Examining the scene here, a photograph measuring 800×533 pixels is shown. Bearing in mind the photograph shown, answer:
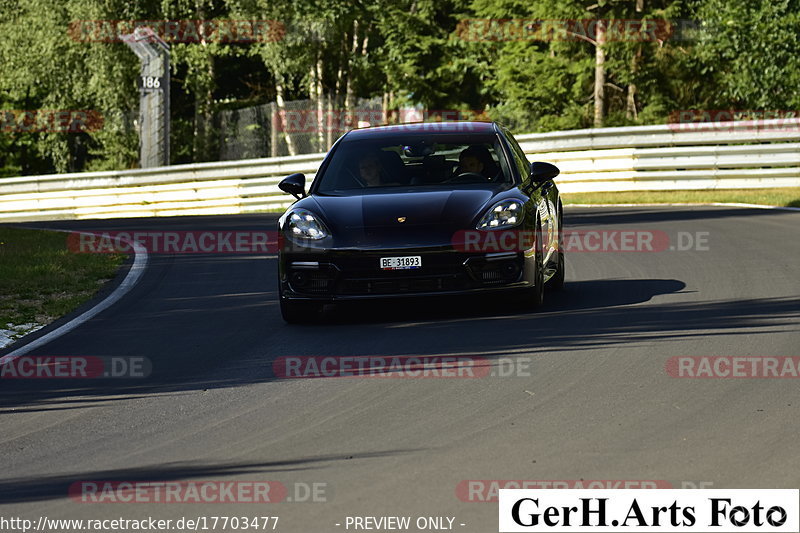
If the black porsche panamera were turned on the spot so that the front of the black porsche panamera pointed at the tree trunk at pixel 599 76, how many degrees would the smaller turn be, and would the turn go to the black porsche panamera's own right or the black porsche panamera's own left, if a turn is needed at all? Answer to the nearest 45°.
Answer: approximately 180°

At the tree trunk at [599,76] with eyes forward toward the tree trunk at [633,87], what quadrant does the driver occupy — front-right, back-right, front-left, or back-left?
back-right

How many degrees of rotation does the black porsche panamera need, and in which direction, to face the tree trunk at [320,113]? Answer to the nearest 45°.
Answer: approximately 180°

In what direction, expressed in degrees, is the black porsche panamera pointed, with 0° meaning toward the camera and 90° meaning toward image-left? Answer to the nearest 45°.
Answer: approximately 0°

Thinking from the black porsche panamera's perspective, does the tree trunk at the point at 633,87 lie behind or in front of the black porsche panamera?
behind

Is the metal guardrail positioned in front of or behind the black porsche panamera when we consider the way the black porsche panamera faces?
behind
